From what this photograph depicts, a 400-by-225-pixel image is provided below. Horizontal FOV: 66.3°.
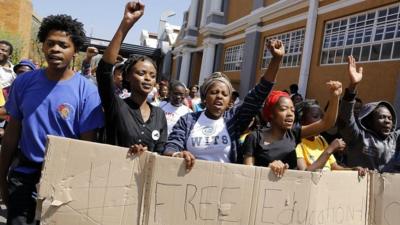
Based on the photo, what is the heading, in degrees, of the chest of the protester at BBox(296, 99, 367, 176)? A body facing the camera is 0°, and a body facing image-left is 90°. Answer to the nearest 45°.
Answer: approximately 315°

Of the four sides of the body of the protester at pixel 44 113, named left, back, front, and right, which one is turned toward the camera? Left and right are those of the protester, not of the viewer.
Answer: front

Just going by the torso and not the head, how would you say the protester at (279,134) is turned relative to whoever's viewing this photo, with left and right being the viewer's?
facing the viewer and to the right of the viewer

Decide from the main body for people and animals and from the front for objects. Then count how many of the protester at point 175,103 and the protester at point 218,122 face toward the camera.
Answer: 2

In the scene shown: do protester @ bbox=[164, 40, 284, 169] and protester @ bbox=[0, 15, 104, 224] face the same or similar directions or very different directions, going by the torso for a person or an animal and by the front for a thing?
same or similar directions

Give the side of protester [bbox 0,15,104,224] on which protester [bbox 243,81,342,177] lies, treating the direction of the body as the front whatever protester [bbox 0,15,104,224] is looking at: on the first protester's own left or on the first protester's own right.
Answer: on the first protester's own left

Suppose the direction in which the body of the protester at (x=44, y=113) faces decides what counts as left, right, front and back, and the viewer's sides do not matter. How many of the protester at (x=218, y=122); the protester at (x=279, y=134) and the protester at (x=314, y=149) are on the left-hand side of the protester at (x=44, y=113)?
3

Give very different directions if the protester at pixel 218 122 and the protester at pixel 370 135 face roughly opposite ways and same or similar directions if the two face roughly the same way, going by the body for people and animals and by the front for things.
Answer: same or similar directions
